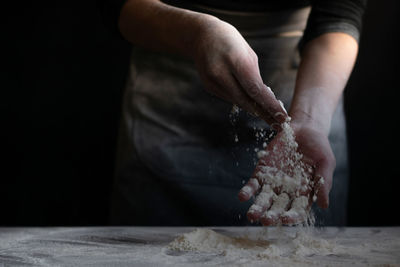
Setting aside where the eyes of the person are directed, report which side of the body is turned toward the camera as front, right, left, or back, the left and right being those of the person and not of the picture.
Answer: front
